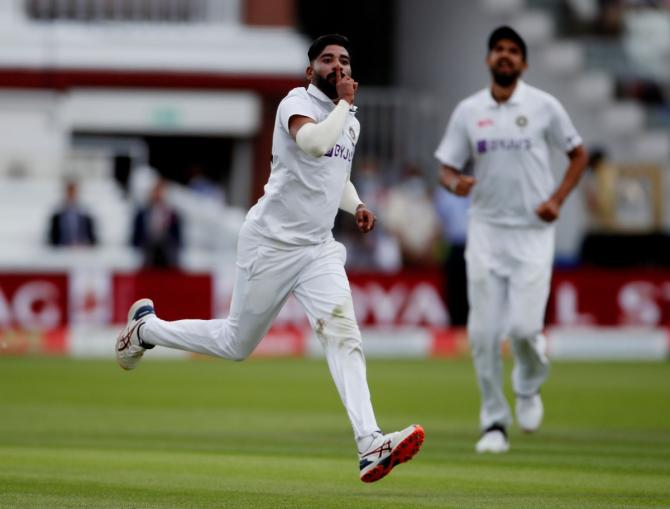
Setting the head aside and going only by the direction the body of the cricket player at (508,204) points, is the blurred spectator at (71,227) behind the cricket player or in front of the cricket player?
behind

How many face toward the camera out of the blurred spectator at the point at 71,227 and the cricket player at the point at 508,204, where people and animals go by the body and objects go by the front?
2

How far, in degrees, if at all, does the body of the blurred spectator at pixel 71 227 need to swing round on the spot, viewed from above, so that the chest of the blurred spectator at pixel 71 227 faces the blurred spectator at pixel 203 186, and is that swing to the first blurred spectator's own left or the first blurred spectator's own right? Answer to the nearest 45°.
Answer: approximately 135° to the first blurred spectator's own left

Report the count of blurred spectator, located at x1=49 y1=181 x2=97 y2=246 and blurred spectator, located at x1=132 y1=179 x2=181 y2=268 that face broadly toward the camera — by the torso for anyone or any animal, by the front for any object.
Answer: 2

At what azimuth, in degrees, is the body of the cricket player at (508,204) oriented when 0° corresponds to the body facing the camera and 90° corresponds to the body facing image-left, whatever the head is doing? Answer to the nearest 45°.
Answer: approximately 0°

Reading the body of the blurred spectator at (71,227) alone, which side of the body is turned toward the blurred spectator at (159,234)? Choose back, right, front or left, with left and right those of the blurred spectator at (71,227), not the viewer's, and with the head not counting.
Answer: left
